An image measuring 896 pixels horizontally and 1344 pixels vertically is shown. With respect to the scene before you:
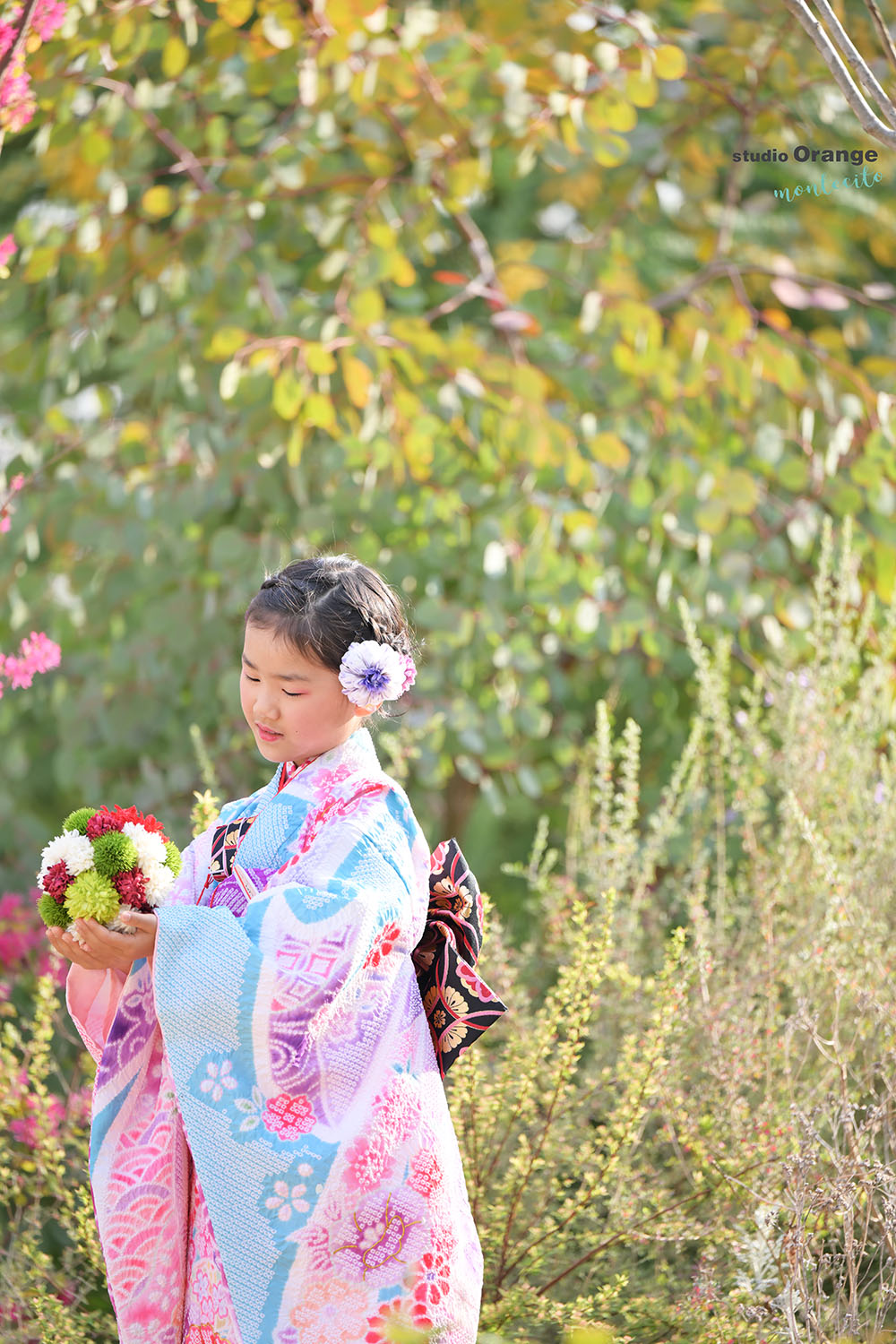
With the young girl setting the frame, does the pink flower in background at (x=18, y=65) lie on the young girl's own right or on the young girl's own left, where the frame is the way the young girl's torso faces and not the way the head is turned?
on the young girl's own right

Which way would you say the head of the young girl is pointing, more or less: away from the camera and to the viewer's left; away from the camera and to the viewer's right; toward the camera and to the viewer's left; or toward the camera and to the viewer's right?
toward the camera and to the viewer's left

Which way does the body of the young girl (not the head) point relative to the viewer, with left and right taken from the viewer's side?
facing the viewer and to the left of the viewer

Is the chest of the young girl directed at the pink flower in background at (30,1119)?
no

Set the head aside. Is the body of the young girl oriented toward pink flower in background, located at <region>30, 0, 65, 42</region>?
no
